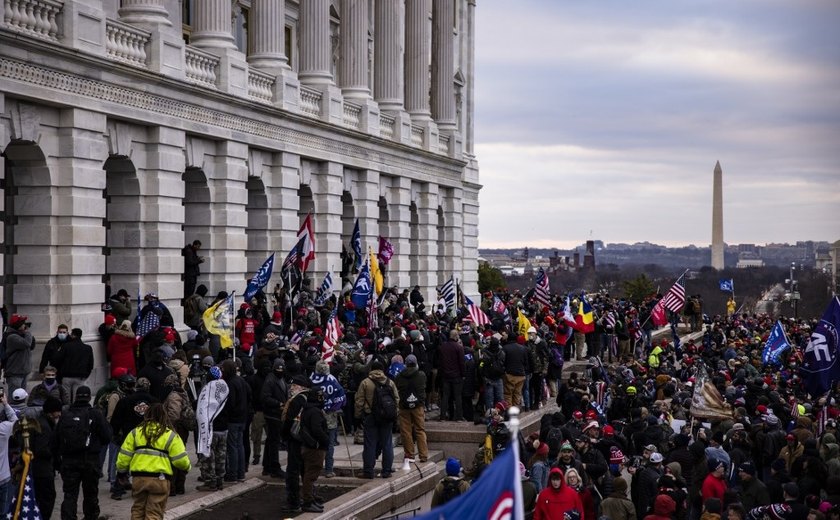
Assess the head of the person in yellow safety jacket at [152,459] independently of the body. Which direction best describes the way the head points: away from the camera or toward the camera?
away from the camera

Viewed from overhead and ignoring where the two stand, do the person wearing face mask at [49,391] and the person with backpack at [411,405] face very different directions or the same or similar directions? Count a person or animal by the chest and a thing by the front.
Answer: very different directions

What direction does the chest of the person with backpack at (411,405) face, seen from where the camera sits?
away from the camera

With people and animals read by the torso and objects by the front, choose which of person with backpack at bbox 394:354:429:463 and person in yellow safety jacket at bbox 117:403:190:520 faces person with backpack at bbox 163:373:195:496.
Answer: the person in yellow safety jacket

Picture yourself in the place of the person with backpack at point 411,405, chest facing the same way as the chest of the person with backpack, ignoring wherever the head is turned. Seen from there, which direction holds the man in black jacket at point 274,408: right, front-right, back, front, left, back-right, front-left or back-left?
back-left

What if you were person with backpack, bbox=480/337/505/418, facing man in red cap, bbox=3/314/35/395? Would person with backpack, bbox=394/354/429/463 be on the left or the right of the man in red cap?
left

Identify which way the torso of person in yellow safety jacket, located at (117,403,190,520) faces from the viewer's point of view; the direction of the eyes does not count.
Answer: away from the camera

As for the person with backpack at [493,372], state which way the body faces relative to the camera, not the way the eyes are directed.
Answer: away from the camera
